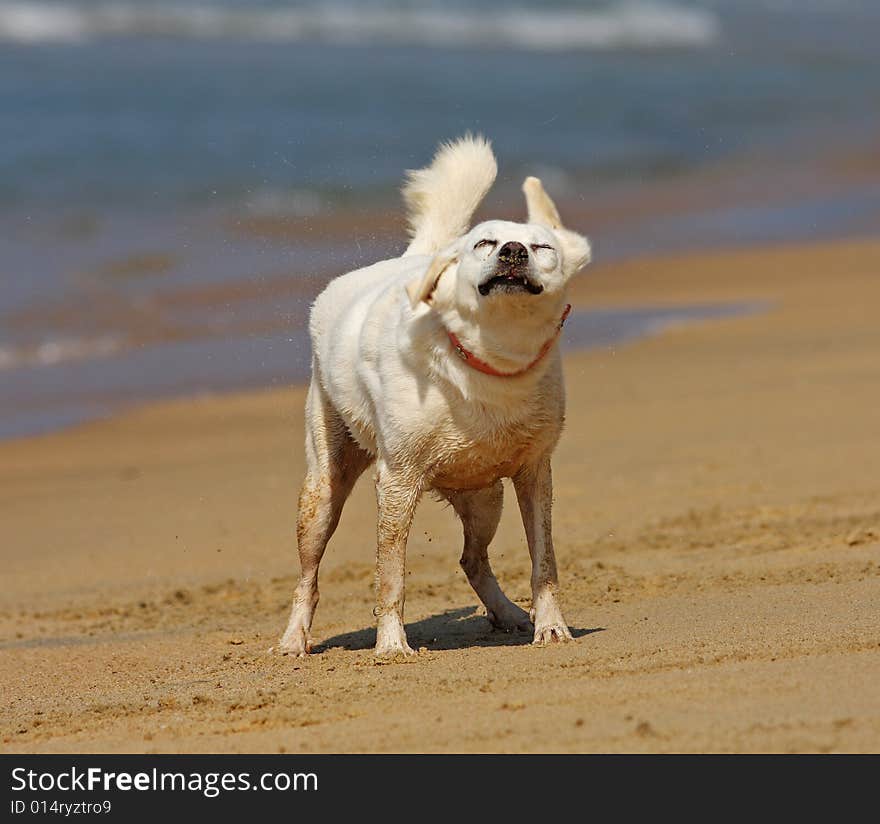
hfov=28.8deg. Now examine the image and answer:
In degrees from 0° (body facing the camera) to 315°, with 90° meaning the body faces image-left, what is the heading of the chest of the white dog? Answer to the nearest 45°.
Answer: approximately 315°
